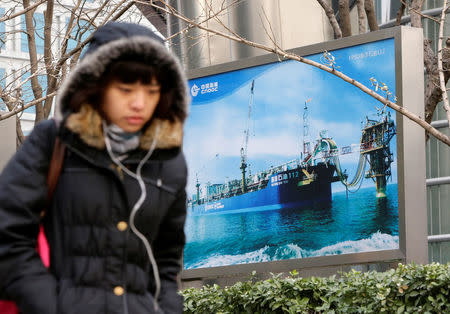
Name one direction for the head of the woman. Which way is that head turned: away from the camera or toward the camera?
toward the camera

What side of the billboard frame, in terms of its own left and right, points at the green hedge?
front

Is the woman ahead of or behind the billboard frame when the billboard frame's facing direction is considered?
ahead

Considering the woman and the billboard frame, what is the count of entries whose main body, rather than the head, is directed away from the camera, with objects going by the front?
0

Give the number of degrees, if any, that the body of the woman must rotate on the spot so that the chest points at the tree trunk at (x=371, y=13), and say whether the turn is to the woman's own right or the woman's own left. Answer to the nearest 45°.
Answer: approximately 90° to the woman's own left

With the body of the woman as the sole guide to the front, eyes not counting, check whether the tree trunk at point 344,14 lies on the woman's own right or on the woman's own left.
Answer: on the woman's own left

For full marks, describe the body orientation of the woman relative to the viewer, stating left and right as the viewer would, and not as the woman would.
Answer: facing the viewer and to the right of the viewer

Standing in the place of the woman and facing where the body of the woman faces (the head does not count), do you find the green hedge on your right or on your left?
on your left

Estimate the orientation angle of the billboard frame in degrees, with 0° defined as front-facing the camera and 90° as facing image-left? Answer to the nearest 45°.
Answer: approximately 45°
